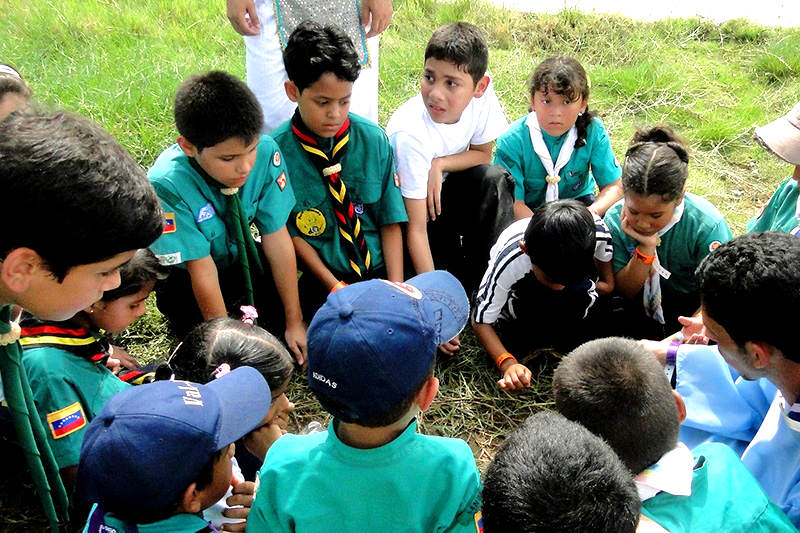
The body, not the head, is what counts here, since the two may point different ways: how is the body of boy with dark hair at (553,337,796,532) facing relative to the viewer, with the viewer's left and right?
facing away from the viewer and to the left of the viewer

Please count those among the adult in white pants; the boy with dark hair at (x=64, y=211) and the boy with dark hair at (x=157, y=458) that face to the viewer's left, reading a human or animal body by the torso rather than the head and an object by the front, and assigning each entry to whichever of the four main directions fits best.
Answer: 0

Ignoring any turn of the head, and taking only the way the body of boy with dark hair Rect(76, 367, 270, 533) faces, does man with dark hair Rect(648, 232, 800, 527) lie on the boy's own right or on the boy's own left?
on the boy's own right

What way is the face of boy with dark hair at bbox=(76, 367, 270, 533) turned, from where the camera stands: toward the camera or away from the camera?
away from the camera

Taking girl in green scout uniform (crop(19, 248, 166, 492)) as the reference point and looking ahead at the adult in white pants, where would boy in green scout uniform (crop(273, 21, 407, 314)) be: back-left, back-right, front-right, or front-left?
front-right

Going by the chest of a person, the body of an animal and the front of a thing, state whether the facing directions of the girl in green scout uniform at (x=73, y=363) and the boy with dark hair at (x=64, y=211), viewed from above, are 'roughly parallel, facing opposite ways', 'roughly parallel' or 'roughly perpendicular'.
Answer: roughly parallel

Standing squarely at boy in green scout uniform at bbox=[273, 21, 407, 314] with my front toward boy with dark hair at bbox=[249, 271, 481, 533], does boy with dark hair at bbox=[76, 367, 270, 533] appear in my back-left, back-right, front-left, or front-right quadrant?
front-right

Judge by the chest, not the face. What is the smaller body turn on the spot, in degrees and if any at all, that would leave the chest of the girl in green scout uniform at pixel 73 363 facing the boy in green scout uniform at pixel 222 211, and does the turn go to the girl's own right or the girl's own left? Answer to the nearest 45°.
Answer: approximately 45° to the girl's own left

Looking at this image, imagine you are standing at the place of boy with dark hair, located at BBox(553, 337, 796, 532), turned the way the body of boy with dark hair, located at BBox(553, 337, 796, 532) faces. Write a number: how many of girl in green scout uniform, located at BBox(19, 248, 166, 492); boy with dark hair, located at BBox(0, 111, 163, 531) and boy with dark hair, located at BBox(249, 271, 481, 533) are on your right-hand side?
0

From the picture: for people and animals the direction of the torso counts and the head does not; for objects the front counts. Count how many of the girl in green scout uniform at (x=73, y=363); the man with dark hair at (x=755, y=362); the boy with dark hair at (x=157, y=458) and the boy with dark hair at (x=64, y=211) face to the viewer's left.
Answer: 1

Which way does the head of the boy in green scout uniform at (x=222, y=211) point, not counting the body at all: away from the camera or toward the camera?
toward the camera

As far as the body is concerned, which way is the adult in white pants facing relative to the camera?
toward the camera

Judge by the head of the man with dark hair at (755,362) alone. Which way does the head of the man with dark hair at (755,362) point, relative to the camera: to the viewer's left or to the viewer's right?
to the viewer's left

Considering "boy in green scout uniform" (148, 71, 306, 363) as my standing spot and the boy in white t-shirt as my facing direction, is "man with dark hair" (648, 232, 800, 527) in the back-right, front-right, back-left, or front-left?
front-right

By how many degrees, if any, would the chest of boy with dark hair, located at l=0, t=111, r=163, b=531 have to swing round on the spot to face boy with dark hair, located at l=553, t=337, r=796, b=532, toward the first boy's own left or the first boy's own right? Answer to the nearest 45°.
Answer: approximately 45° to the first boy's own right

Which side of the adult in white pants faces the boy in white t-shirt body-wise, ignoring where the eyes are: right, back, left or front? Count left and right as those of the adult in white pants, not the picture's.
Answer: left
